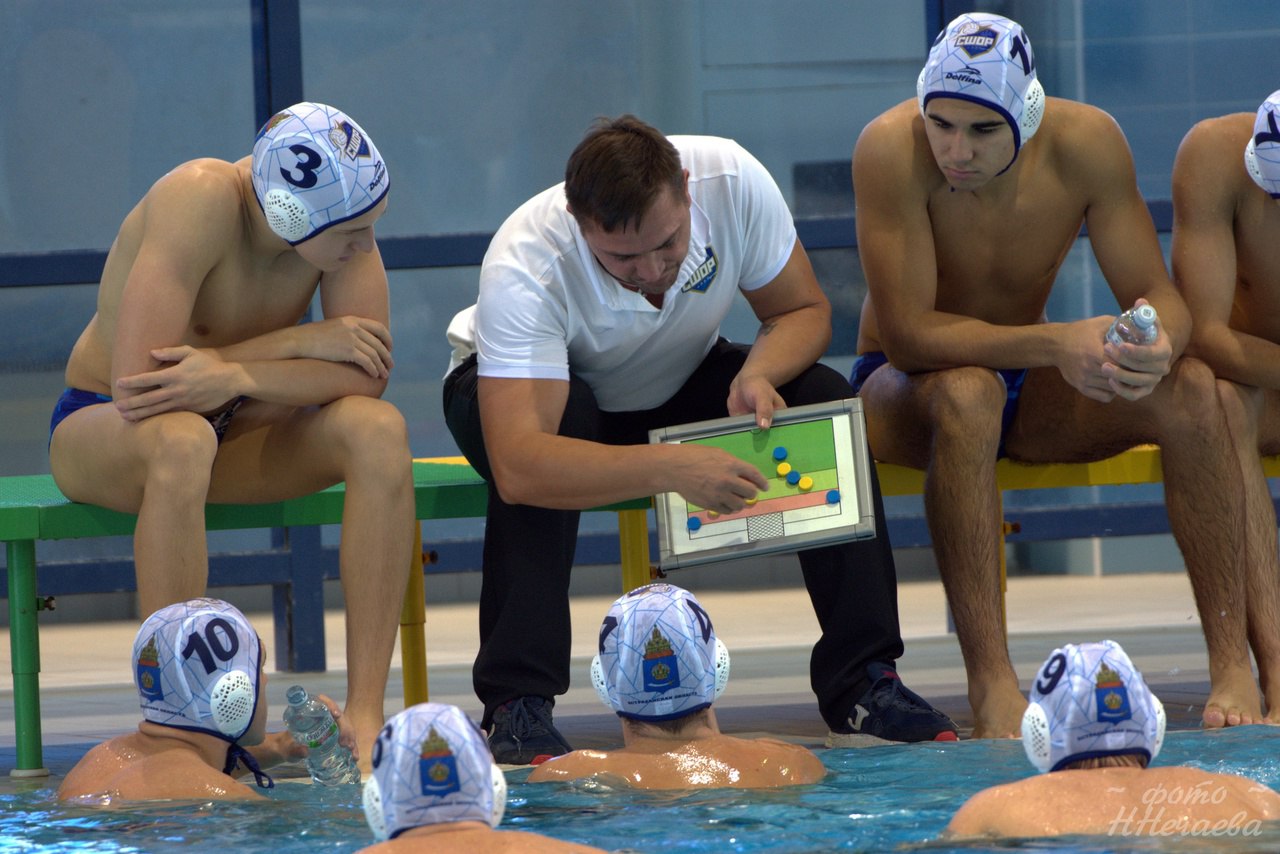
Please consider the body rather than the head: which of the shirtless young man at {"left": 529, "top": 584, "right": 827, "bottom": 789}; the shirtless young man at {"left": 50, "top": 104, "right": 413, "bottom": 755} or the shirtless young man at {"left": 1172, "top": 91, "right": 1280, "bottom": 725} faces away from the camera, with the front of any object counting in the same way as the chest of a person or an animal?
the shirtless young man at {"left": 529, "top": 584, "right": 827, "bottom": 789}

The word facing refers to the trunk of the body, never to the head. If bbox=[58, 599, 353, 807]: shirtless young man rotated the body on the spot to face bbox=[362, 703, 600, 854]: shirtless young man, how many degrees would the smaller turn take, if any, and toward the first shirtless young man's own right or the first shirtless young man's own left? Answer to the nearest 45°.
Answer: approximately 135° to the first shirtless young man's own right

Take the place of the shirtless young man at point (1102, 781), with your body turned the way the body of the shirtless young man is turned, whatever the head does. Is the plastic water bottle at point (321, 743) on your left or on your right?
on your left

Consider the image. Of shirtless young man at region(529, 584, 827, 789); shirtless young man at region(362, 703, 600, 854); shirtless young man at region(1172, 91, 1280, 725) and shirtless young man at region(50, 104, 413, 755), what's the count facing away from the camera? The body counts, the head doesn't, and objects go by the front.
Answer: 2

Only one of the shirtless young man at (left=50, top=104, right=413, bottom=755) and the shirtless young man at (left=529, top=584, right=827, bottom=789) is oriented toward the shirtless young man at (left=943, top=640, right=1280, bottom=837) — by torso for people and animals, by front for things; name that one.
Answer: the shirtless young man at (left=50, top=104, right=413, bottom=755)

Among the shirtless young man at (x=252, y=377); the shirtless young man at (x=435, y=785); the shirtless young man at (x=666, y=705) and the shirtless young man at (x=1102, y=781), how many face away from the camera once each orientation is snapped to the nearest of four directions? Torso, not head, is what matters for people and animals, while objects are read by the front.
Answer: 3

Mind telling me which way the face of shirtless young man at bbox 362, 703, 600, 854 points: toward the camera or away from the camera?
away from the camera

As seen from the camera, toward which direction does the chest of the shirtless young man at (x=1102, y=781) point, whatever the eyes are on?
away from the camera

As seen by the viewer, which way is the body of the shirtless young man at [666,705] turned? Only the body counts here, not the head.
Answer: away from the camera

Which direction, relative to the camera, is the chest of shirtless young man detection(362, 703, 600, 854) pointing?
away from the camera

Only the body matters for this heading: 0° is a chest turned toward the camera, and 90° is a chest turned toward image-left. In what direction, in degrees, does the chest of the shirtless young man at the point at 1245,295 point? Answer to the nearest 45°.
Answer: approximately 0°

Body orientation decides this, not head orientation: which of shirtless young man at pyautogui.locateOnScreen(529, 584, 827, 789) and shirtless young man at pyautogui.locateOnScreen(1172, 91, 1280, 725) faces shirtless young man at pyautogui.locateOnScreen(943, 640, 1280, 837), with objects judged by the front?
shirtless young man at pyautogui.locateOnScreen(1172, 91, 1280, 725)

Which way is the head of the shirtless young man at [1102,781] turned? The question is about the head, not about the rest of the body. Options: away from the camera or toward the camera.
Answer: away from the camera
